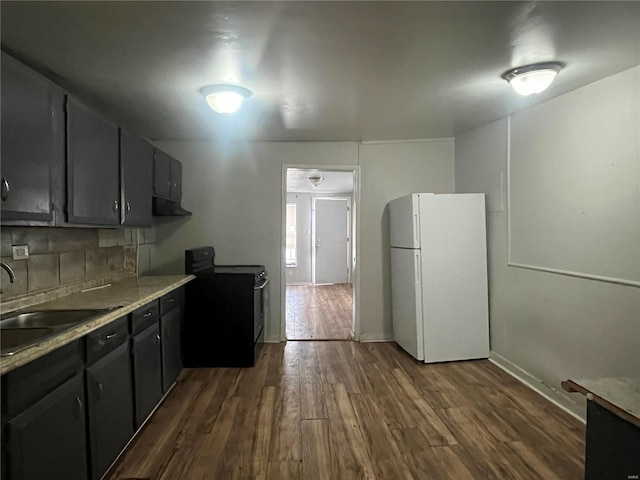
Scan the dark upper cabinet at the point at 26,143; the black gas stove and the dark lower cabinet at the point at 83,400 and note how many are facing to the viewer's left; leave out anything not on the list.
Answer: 0

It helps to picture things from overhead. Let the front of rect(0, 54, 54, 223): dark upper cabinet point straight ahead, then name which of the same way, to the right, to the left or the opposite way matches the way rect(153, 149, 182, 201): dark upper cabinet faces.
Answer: the same way

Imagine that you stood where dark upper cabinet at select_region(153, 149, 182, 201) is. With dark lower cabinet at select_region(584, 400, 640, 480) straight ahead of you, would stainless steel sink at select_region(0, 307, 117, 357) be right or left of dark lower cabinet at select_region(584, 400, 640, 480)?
right

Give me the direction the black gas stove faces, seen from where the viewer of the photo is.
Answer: facing to the right of the viewer

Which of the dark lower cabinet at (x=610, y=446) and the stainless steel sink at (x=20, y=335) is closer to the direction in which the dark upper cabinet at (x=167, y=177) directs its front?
the dark lower cabinet

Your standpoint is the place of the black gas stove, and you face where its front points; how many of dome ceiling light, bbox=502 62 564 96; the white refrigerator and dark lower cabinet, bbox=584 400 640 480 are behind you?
0

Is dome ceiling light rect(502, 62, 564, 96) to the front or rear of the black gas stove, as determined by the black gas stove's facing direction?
to the front

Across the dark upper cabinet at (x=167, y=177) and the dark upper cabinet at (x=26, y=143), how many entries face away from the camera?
0

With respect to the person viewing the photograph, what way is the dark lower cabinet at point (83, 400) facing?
facing the viewer and to the right of the viewer

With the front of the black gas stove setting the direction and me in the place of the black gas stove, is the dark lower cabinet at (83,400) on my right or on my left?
on my right

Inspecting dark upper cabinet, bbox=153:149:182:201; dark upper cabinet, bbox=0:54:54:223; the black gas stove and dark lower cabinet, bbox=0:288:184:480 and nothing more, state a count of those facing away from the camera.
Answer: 0

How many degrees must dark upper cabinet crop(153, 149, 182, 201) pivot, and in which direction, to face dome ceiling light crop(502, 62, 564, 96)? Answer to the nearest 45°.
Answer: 0° — it already faces it

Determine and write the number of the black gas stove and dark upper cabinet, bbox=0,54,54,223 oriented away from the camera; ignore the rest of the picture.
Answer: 0

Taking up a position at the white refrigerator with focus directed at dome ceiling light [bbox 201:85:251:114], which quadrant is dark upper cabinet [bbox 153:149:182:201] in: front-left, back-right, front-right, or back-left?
front-right

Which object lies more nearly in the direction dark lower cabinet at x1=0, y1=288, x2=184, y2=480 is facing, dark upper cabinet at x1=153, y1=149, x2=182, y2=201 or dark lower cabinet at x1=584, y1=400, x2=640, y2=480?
the dark lower cabinet
